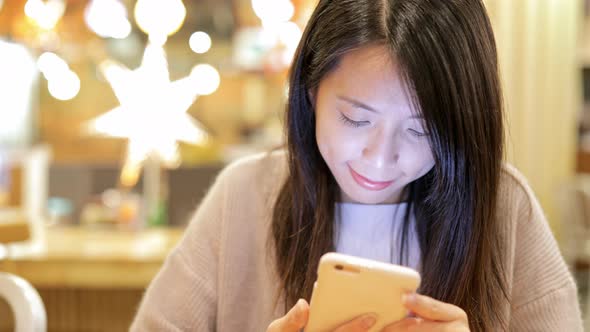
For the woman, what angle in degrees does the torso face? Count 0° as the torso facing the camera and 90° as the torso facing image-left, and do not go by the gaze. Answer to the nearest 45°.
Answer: approximately 0°

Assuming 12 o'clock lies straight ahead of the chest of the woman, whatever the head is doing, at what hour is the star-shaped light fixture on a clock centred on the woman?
The star-shaped light fixture is roughly at 5 o'clock from the woman.
